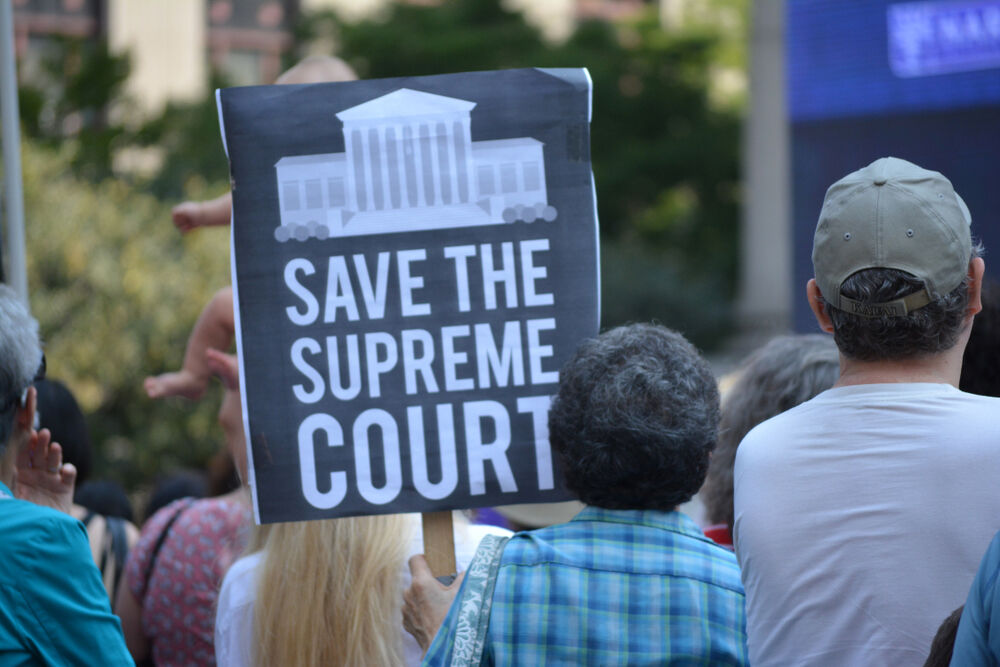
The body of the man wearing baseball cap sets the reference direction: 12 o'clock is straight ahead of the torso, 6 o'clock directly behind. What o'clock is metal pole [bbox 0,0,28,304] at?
The metal pole is roughly at 10 o'clock from the man wearing baseball cap.

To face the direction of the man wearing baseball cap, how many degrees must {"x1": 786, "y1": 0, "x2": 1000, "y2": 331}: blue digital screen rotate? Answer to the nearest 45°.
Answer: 0° — it already faces them

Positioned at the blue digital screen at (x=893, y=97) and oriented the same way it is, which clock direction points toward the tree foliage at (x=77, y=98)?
The tree foliage is roughly at 3 o'clock from the blue digital screen.

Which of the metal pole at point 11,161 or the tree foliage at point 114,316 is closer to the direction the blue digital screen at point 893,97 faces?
the metal pole

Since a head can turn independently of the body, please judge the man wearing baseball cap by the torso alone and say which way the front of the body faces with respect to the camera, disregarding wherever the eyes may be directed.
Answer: away from the camera

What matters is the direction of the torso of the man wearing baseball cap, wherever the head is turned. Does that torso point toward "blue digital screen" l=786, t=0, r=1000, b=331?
yes

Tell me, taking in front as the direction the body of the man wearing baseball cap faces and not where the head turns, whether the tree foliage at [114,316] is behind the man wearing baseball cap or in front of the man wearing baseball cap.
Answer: in front

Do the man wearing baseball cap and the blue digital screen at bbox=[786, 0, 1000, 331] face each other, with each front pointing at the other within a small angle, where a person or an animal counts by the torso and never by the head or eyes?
yes

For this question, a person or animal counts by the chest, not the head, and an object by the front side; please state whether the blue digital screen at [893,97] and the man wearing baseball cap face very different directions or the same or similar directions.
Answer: very different directions

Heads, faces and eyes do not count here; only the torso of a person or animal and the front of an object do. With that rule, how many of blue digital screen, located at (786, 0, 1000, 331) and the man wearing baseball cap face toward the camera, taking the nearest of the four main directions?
1

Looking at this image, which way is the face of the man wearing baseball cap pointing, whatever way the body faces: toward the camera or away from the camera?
away from the camera

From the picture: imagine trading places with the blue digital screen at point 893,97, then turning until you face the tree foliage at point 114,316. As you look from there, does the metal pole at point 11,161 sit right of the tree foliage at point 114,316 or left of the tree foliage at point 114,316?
left
